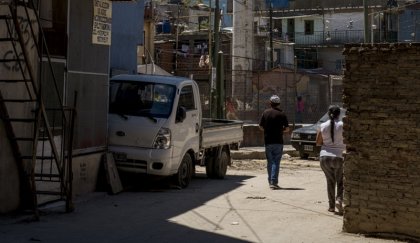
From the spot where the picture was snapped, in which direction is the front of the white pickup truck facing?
facing the viewer and to the left of the viewer

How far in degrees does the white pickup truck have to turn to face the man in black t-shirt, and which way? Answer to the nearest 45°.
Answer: approximately 135° to its left

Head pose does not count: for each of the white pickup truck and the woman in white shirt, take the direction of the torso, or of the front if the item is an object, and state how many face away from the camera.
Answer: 1

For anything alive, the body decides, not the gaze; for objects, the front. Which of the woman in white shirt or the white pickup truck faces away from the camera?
the woman in white shirt

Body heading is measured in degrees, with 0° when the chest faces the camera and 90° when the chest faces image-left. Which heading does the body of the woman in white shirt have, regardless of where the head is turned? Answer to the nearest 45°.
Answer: approximately 180°

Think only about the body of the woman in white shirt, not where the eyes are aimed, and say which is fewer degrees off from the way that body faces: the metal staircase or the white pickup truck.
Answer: the white pickup truck

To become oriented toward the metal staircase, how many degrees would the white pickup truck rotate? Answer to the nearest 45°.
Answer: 0° — it already faces it

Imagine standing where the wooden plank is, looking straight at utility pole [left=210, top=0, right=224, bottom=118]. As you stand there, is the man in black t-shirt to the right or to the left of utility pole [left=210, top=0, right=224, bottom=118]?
right
